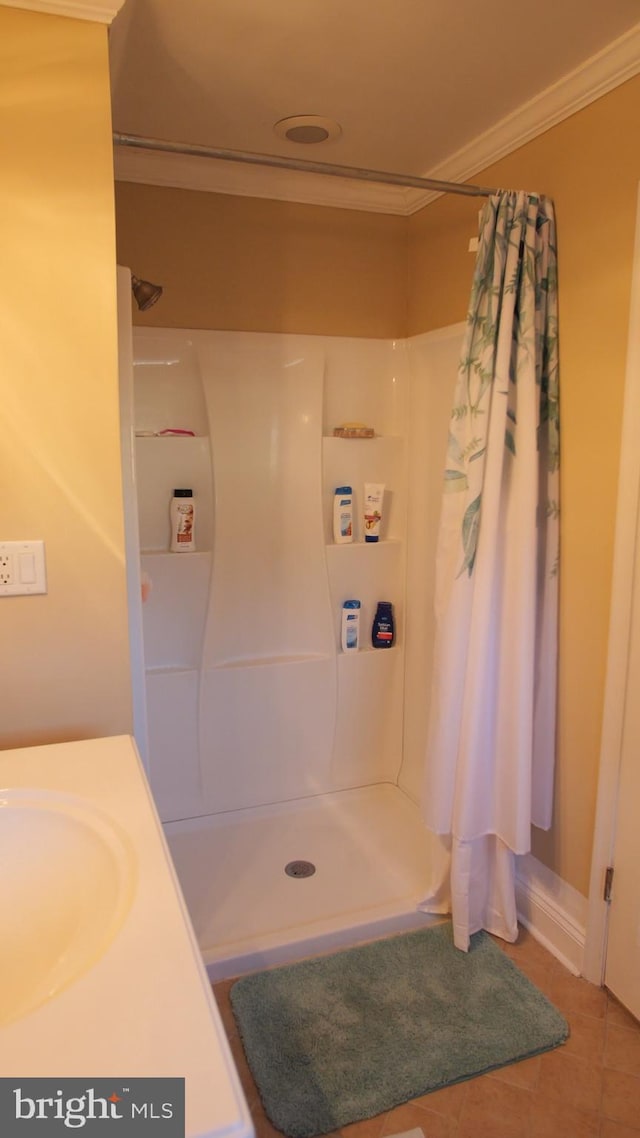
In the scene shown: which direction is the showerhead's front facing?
to the viewer's right

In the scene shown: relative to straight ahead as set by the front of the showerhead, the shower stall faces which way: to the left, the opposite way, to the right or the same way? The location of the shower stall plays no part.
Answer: to the right

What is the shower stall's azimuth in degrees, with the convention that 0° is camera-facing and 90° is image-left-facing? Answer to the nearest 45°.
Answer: approximately 0°

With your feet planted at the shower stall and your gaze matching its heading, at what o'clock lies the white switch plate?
The white switch plate is roughly at 1 o'clock from the shower stall.
